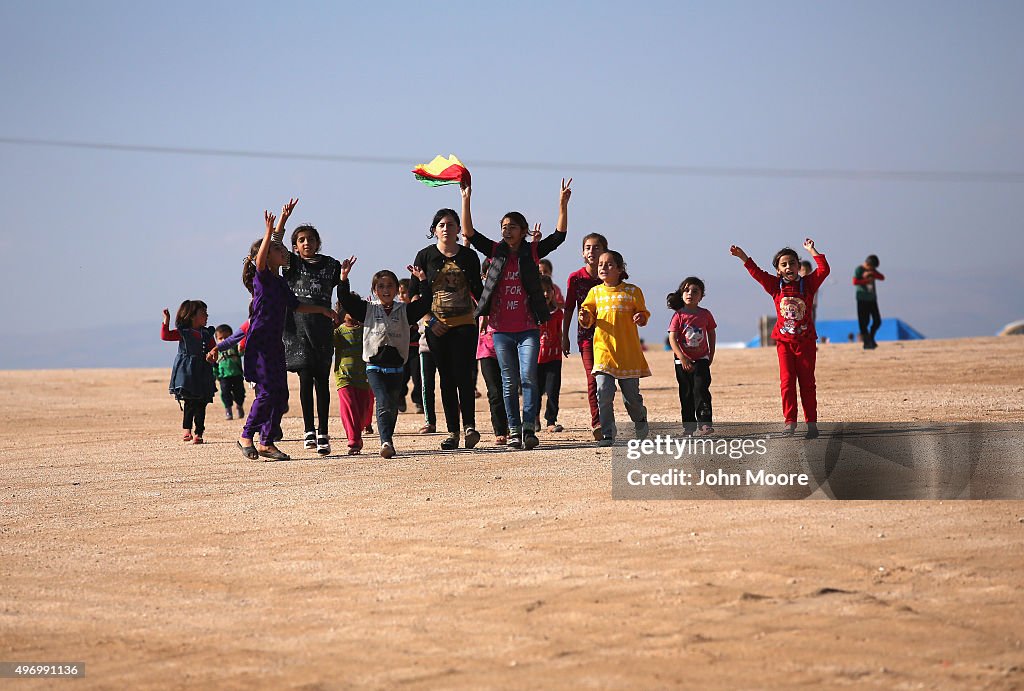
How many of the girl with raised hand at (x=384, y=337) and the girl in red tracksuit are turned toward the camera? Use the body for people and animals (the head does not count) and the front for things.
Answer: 2

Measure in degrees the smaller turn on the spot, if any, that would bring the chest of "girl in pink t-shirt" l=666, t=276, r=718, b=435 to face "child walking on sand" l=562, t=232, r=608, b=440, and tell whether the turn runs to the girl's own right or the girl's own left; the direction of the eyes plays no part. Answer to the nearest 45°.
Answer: approximately 90° to the girl's own right

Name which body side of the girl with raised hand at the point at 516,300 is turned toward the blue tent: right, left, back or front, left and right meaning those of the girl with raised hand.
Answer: back

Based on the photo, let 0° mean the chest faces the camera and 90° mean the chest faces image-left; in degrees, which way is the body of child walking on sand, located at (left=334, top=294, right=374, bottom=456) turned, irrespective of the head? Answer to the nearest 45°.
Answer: approximately 0°

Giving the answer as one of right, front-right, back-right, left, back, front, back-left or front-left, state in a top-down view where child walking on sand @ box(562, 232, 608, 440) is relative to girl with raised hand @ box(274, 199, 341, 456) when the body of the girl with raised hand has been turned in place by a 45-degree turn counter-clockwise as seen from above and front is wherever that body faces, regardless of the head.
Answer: front-left

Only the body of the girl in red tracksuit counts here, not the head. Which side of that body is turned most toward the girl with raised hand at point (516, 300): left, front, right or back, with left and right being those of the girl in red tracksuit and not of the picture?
right

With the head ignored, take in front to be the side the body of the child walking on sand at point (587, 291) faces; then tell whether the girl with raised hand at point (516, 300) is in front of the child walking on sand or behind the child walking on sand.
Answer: in front

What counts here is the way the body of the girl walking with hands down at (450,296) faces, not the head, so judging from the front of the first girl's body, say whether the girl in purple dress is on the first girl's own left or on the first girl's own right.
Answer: on the first girl's own right

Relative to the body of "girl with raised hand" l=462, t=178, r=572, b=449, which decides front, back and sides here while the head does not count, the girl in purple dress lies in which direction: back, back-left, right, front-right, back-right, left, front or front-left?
right

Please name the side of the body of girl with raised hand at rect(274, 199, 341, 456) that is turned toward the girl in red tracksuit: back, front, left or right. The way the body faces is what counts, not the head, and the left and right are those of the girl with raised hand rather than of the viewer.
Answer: left
